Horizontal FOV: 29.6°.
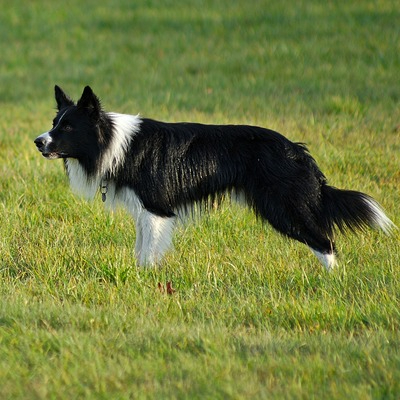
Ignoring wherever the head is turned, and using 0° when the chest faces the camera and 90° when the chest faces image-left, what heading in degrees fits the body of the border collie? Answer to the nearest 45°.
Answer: approximately 90°
